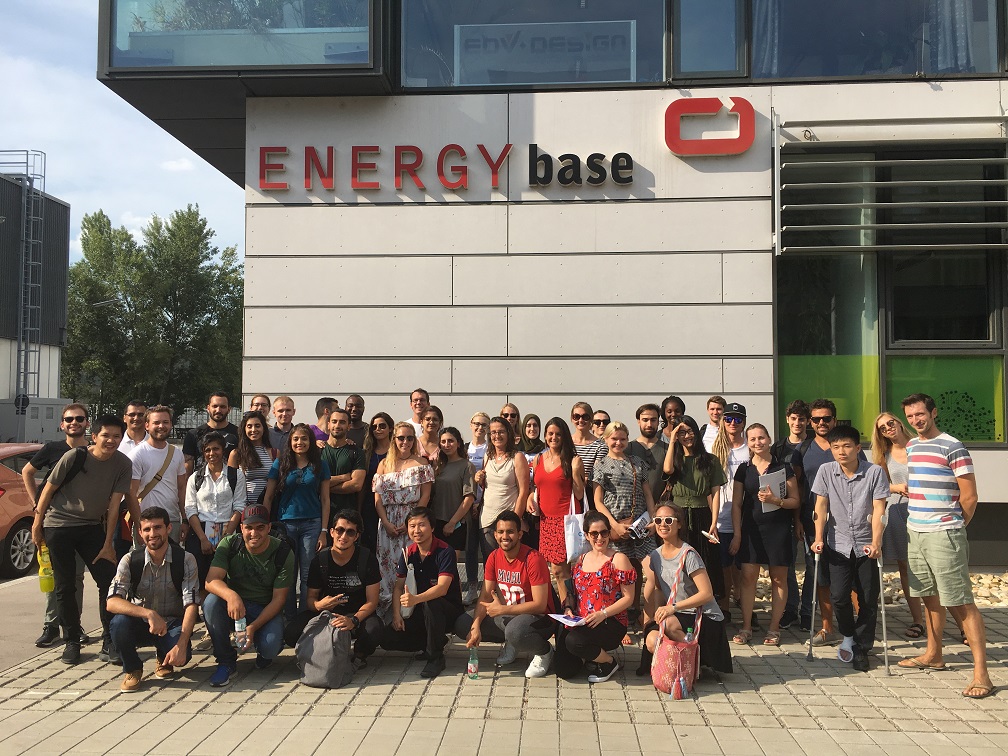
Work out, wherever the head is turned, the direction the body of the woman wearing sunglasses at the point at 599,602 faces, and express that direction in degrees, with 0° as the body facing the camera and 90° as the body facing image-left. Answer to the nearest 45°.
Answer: approximately 45°

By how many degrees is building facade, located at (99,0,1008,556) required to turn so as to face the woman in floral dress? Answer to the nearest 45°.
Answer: approximately 45° to its right

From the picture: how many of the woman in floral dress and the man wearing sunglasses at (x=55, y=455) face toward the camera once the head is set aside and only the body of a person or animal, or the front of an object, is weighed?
2

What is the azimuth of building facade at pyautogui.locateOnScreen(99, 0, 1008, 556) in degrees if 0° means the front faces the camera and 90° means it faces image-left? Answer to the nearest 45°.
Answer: approximately 0°

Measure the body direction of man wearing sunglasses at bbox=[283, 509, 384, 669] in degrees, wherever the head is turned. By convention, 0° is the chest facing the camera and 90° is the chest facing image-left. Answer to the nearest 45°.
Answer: approximately 0°

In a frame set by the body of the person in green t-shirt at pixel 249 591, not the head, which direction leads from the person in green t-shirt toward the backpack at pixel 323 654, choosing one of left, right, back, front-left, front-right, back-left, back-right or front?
front-left

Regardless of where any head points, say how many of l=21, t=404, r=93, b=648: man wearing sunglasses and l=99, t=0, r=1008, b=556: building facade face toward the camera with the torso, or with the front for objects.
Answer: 2
